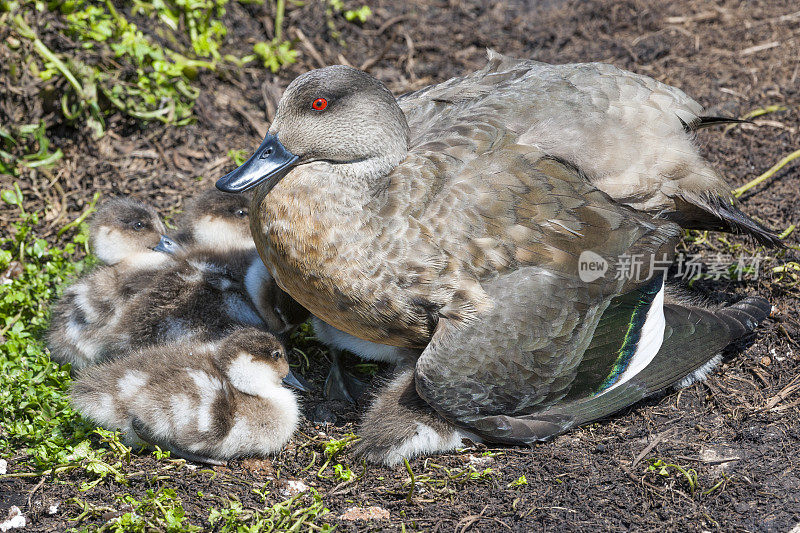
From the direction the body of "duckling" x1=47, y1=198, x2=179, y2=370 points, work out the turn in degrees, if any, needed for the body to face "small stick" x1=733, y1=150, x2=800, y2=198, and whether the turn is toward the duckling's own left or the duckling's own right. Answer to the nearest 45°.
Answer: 0° — it already faces it

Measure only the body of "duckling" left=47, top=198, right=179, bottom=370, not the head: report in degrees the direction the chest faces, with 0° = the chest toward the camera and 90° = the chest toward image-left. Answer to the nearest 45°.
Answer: approximately 270°

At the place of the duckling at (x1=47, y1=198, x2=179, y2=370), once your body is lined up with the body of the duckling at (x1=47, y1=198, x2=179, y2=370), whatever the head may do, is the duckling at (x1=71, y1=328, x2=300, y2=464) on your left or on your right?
on your right

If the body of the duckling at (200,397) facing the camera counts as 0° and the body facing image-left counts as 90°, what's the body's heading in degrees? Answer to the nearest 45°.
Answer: approximately 270°

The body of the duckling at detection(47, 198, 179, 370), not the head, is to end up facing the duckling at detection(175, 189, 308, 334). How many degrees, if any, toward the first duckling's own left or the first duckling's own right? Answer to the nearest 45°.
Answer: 0° — it already faces it

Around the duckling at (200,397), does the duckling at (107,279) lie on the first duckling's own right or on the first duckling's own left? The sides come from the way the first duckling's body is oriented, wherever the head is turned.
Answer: on the first duckling's own left

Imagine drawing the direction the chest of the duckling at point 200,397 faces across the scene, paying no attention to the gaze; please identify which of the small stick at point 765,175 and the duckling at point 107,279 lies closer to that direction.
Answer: the small stick
